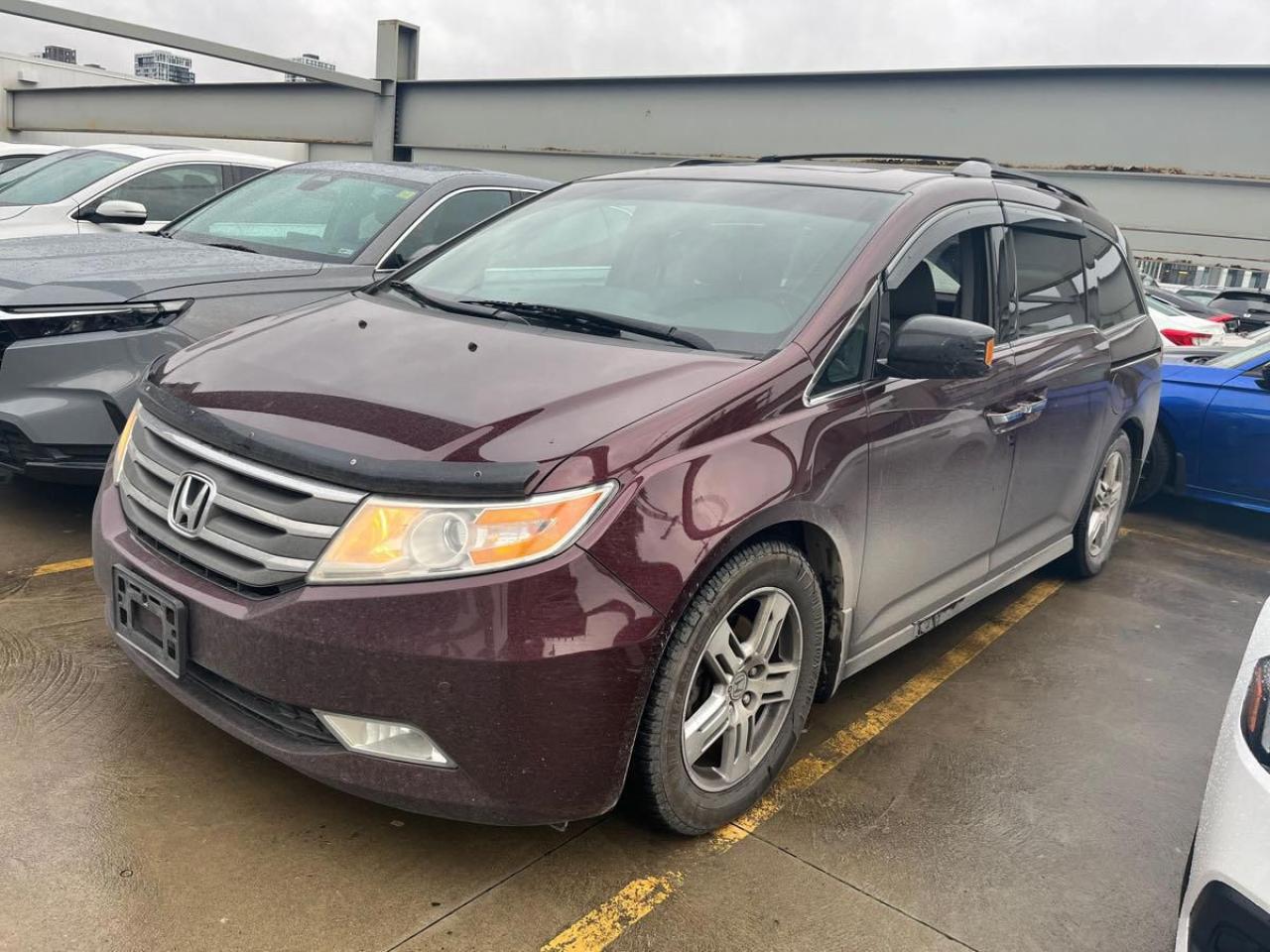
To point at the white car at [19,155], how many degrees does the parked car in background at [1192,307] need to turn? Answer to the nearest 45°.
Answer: approximately 90° to its left

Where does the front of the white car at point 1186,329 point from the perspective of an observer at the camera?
facing away from the viewer and to the left of the viewer

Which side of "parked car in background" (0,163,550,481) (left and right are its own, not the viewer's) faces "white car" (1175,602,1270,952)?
left

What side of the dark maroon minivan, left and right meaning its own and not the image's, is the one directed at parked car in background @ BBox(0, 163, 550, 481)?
right

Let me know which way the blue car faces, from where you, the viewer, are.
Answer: facing to the left of the viewer

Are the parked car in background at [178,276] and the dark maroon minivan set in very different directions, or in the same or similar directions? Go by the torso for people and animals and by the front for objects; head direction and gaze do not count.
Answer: same or similar directions

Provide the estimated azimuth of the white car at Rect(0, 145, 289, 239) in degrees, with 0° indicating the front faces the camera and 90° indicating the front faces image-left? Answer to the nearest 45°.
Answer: approximately 45°

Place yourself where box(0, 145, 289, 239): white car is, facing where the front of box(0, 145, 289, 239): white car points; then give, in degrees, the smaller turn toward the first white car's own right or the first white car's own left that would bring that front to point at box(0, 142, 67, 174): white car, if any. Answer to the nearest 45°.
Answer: approximately 135° to the first white car's own right

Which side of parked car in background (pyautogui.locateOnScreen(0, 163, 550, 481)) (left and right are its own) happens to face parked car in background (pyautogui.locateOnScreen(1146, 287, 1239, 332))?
back

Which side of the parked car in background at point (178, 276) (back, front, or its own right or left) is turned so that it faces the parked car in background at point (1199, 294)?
back

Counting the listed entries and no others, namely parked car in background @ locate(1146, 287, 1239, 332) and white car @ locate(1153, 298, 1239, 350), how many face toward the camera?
0

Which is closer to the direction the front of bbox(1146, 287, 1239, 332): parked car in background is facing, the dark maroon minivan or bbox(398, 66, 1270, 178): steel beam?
the steel beam
